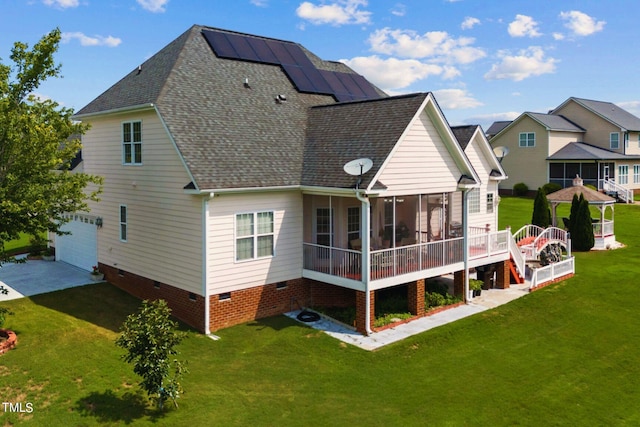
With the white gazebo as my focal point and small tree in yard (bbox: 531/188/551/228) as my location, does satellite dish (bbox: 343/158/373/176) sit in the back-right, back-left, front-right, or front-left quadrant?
back-right

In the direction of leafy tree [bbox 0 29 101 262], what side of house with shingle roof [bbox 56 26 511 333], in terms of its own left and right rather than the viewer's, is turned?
left

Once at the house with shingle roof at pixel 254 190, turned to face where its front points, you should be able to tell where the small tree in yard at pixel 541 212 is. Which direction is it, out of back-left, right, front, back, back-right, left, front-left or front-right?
right

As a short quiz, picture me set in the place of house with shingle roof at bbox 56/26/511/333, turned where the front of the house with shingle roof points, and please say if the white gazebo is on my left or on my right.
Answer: on my right

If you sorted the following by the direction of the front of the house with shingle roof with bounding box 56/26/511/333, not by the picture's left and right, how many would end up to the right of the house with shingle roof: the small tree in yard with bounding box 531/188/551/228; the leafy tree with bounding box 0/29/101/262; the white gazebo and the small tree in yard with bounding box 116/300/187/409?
2

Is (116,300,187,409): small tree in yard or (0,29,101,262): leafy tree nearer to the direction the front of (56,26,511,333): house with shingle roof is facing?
the leafy tree

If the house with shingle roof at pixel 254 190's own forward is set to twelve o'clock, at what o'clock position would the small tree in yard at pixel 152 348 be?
The small tree in yard is roughly at 8 o'clock from the house with shingle roof.

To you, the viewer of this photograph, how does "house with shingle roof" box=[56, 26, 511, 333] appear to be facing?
facing away from the viewer and to the left of the viewer
